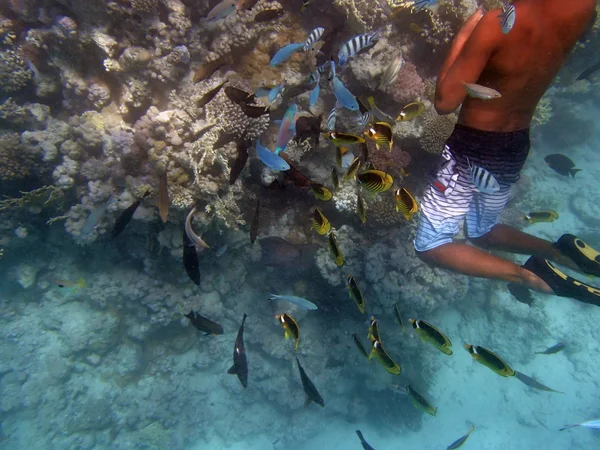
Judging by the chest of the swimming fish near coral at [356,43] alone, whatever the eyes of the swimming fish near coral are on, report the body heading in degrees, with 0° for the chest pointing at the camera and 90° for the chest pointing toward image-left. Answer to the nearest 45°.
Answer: approximately 90°

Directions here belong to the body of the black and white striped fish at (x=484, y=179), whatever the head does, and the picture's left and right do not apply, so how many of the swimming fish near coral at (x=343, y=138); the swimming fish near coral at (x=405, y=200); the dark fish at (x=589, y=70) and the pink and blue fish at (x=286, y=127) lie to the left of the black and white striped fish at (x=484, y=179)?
1

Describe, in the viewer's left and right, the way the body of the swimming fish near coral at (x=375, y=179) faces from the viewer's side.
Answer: facing to the left of the viewer
